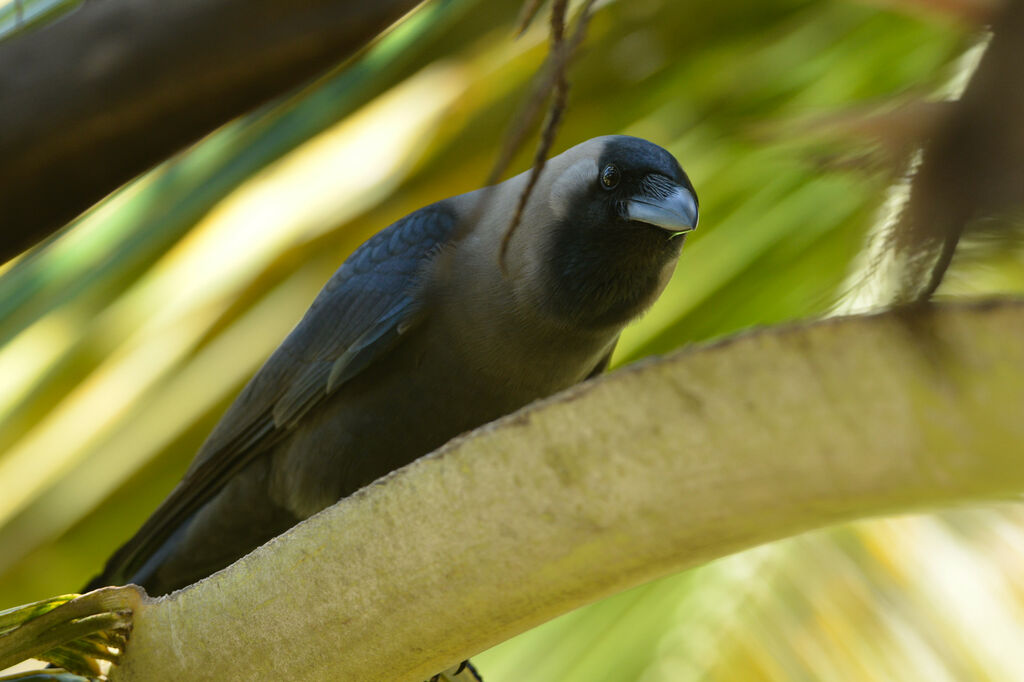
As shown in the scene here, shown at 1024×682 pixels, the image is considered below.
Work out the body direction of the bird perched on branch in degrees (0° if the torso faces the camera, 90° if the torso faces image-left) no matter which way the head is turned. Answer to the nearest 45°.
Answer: approximately 315°

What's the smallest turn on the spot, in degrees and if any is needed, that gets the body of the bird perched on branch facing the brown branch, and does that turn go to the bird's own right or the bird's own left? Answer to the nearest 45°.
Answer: approximately 45° to the bird's own right

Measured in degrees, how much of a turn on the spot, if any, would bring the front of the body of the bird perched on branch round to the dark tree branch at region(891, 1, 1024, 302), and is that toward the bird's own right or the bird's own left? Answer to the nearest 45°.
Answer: approximately 45° to the bird's own left
